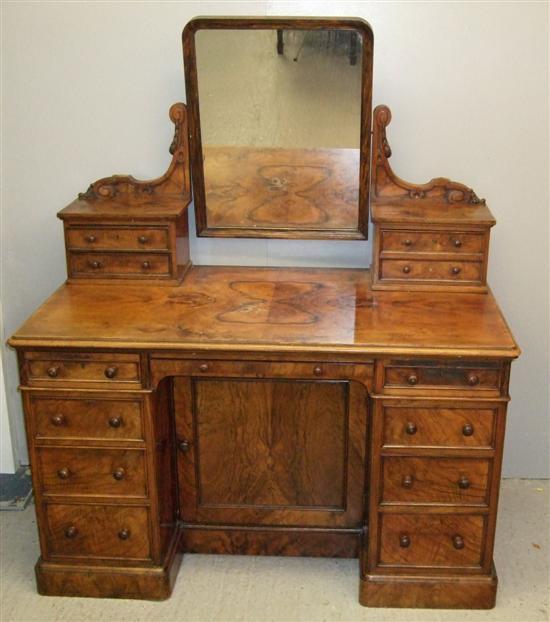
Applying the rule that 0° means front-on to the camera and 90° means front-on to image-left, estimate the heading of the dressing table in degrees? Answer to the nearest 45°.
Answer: approximately 0°
